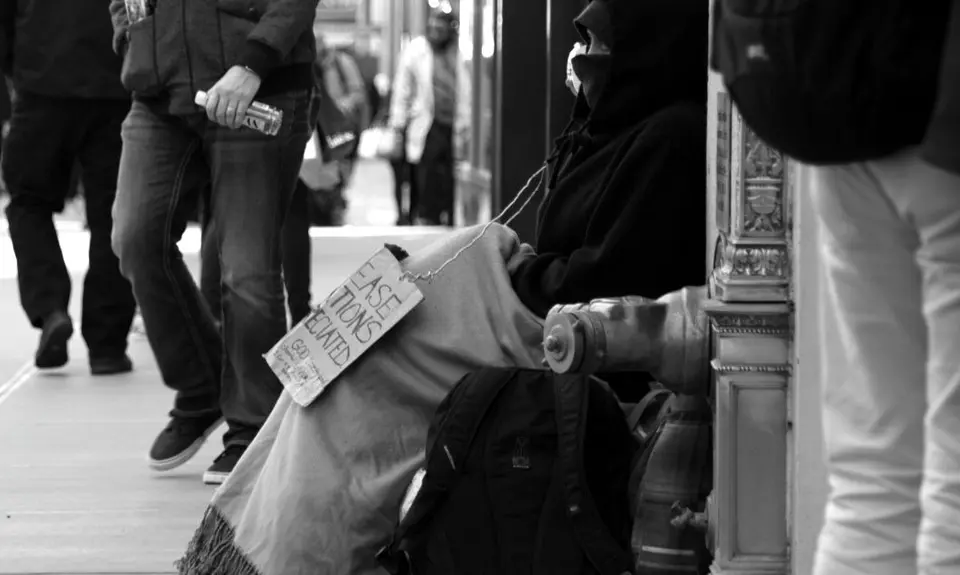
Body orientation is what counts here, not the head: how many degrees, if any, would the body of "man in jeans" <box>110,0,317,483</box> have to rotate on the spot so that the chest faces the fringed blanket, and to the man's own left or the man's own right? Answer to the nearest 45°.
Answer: approximately 45° to the man's own left

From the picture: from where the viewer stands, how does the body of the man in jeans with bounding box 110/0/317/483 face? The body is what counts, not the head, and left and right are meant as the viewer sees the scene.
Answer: facing the viewer and to the left of the viewer

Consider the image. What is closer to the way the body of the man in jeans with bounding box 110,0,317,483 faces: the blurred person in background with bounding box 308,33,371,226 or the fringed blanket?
the fringed blanket

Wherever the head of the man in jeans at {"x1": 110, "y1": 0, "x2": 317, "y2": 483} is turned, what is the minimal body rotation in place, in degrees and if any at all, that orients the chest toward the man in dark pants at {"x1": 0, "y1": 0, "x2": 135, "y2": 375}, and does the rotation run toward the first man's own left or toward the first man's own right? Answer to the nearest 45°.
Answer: approximately 135° to the first man's own right

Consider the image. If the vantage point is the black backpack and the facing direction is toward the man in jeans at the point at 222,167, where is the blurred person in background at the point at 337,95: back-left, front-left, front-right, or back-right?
front-right

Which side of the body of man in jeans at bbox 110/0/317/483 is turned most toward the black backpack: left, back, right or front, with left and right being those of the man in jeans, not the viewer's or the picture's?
left

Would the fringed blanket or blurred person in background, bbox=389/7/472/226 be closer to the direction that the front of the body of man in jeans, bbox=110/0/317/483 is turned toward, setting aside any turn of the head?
the fringed blanket

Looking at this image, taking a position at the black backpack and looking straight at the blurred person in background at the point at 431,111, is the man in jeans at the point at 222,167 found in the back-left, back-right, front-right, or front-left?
front-left

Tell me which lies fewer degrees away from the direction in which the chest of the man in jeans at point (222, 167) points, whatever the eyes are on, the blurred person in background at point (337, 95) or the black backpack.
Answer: the black backpack

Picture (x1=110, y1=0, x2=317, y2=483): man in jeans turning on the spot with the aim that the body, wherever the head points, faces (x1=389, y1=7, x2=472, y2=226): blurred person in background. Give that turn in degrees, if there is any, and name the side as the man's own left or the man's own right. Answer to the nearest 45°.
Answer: approximately 135° to the man's own right
